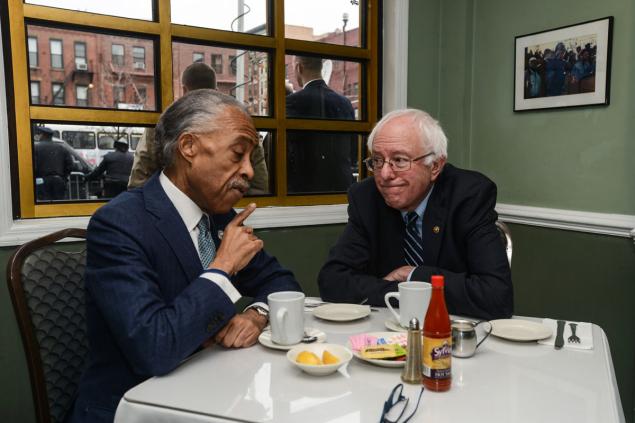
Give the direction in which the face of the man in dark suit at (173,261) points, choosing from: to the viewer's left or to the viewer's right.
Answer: to the viewer's right

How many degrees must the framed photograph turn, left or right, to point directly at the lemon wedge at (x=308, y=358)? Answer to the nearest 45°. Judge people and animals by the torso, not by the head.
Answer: approximately 45° to its left

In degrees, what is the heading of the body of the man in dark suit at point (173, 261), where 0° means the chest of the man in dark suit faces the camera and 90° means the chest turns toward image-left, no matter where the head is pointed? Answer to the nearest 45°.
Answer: approximately 315°

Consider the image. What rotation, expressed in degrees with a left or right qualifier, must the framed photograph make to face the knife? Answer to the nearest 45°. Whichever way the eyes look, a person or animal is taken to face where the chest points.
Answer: approximately 45° to its left

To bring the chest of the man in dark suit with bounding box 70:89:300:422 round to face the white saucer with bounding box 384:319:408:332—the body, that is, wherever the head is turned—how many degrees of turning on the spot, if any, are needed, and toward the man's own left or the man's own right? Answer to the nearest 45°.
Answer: approximately 45° to the man's own left

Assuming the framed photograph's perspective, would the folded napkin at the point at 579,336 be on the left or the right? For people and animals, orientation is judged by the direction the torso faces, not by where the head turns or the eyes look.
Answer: on its left

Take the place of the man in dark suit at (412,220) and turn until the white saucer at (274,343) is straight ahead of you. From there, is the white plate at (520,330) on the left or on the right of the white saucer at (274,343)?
left

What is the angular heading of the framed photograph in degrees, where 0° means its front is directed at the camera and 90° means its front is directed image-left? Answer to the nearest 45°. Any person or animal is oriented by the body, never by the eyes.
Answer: approximately 45°
